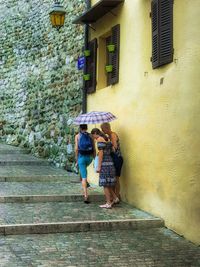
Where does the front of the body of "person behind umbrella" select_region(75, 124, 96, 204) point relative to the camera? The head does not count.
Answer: away from the camera

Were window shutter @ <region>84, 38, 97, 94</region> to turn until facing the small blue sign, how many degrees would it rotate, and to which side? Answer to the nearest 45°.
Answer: approximately 90° to its right

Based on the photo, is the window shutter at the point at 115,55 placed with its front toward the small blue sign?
no

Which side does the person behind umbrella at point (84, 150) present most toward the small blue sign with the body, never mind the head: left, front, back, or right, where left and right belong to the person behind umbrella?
front

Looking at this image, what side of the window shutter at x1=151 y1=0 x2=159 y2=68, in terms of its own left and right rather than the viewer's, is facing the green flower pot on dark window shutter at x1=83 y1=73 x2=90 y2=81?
right

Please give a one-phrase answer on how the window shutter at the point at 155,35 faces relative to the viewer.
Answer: facing the viewer and to the left of the viewer

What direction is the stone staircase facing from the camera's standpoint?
toward the camera

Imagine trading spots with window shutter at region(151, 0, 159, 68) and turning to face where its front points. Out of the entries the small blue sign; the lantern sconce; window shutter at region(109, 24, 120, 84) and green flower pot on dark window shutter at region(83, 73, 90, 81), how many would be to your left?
0

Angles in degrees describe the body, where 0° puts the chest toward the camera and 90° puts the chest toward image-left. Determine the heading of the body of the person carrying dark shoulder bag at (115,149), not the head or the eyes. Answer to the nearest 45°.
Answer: approximately 90°

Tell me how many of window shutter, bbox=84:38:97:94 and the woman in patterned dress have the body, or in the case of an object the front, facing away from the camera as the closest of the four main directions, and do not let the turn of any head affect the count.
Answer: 0

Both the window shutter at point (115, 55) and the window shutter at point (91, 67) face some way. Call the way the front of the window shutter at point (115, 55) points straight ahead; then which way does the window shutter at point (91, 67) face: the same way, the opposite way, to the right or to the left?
the same way
